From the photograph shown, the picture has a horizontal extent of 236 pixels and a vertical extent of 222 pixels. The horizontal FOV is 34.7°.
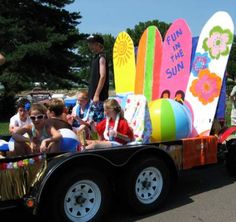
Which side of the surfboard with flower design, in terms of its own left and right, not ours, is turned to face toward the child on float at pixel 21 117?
right

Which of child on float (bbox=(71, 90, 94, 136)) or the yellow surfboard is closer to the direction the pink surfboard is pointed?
the child on float

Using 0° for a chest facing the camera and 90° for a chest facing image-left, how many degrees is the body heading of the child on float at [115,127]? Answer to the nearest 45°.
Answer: approximately 45°

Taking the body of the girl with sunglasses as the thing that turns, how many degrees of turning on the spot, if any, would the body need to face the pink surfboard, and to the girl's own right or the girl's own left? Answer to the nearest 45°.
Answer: approximately 135° to the girl's own left

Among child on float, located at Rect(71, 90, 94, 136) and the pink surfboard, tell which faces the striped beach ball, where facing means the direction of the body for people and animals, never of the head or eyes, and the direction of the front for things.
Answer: the pink surfboard

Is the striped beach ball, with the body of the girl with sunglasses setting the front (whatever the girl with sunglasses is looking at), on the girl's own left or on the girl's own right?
on the girl's own left

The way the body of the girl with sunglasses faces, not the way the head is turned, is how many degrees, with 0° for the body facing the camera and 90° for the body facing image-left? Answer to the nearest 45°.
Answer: approximately 0°
